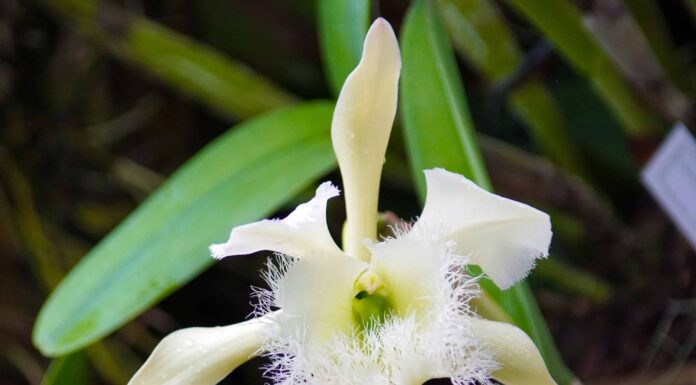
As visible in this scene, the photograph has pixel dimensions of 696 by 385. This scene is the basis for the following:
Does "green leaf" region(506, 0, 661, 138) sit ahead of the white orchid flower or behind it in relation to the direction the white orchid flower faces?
behind

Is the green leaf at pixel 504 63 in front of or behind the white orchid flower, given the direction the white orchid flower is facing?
behind

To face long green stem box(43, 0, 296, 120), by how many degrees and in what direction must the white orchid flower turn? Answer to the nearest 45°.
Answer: approximately 135° to its right

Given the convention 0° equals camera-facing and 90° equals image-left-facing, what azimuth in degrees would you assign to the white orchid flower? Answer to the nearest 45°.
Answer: approximately 0°

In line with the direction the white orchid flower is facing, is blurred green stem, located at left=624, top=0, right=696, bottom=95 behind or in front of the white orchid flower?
behind

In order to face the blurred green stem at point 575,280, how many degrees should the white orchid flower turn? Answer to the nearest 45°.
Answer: approximately 135° to its left
